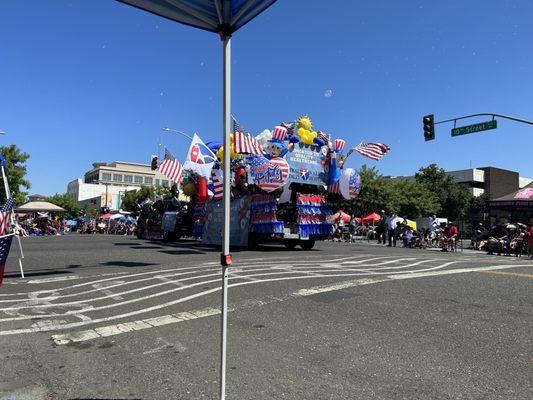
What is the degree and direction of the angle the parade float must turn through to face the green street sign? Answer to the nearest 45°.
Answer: approximately 135° to its right

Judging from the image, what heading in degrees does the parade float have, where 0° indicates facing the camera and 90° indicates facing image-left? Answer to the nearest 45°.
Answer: approximately 135°

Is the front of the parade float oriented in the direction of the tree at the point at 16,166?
yes

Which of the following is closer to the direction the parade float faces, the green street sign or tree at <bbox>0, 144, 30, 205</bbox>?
the tree

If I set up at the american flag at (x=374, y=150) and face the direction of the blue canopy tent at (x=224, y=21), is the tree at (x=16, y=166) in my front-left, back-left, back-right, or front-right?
back-right
